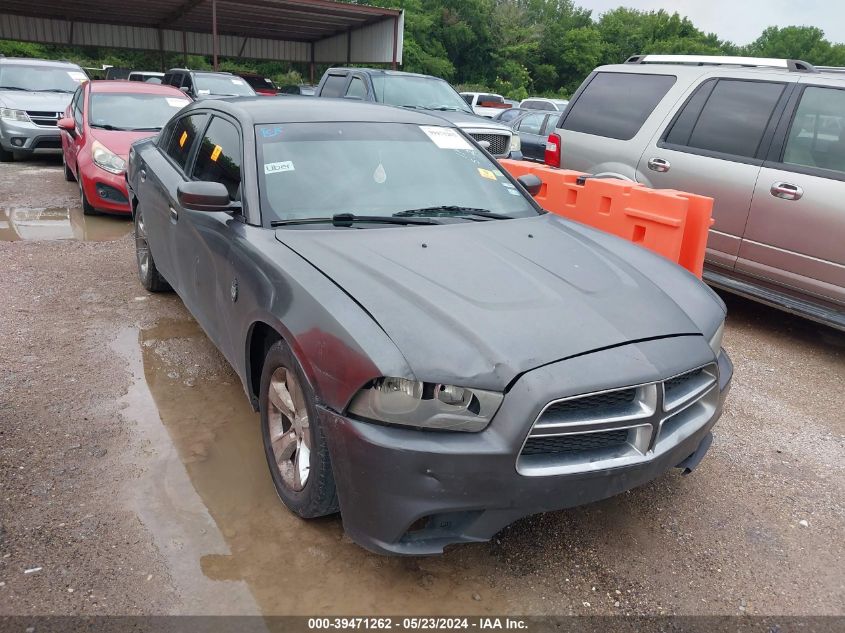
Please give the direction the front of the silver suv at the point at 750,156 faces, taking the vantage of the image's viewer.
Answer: facing the viewer and to the right of the viewer

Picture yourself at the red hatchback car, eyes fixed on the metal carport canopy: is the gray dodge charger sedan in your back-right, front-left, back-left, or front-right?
back-right

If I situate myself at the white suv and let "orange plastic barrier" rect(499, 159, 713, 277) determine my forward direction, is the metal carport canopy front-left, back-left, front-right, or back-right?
back-right

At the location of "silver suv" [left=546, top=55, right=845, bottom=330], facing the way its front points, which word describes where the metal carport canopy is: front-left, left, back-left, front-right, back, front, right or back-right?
back

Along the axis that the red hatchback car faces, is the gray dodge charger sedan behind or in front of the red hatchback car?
in front

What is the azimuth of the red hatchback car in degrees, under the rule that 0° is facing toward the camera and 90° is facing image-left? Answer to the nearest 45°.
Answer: approximately 315°

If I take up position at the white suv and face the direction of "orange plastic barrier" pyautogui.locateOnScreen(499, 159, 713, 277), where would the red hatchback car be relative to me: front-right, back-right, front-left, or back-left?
front-right

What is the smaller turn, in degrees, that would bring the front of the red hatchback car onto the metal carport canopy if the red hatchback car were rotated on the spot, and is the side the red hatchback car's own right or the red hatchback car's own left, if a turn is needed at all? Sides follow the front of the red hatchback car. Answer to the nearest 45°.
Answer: approximately 135° to the red hatchback car's own left

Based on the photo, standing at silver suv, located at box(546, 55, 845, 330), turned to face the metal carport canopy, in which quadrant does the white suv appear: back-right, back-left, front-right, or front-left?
front-right

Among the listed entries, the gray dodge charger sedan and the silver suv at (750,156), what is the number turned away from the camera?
0

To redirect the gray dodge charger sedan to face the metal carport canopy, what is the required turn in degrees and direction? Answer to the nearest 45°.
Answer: approximately 135° to its left

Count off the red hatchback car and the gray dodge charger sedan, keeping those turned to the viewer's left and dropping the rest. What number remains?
0

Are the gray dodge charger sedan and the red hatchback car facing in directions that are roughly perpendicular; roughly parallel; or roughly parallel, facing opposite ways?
roughly parallel

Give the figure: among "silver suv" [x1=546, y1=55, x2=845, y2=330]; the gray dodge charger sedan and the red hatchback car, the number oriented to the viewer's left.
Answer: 0

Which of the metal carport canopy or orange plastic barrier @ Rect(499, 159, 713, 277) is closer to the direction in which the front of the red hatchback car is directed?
the orange plastic barrier
